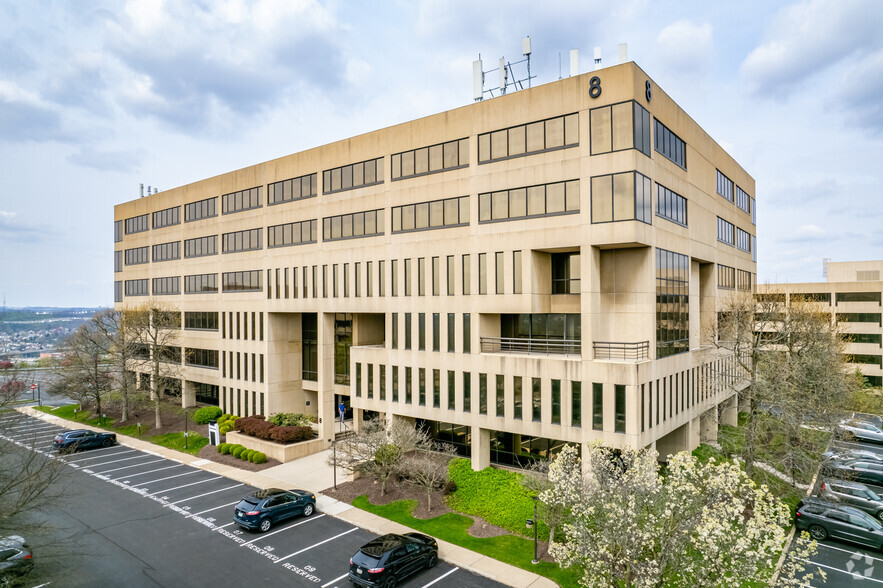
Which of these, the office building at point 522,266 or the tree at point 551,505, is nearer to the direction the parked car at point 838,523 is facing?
the tree

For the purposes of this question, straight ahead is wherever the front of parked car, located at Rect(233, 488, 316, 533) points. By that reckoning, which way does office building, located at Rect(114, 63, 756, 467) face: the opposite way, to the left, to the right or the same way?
the opposite way

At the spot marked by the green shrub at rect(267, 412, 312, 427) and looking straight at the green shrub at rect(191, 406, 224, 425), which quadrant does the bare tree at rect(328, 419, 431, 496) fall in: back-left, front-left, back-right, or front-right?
back-left

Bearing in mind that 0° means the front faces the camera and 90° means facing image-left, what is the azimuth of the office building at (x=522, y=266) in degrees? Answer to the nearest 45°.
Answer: approximately 45°

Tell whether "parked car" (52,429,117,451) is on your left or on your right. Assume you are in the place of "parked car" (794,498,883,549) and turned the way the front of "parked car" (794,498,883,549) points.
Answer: on your right

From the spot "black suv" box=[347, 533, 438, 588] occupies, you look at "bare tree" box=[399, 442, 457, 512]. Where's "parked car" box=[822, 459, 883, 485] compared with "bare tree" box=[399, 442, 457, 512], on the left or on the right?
right

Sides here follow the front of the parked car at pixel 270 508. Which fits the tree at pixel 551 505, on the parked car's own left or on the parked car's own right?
on the parked car's own right

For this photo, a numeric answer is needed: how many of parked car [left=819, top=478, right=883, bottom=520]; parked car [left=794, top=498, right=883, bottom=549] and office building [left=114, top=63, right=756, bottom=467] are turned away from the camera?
0

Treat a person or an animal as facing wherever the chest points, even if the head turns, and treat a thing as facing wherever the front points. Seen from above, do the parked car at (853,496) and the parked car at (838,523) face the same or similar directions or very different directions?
same or similar directions

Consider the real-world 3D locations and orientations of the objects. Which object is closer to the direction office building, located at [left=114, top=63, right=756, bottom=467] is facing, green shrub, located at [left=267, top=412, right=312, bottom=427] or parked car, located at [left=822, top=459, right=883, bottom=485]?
the green shrub

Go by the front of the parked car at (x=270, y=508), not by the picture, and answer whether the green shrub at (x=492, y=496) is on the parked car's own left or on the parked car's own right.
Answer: on the parked car's own right
